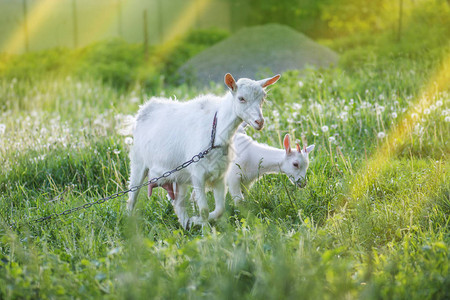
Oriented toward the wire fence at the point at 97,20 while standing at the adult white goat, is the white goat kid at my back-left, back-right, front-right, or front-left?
front-right

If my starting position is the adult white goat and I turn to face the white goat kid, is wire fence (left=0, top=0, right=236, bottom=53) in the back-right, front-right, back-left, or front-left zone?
front-left

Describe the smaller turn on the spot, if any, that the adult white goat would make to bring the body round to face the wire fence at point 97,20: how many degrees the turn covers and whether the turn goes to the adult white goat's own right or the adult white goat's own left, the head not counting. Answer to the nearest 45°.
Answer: approximately 135° to the adult white goat's own left

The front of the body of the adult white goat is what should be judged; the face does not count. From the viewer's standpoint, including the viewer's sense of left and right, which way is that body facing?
facing the viewer and to the right of the viewer

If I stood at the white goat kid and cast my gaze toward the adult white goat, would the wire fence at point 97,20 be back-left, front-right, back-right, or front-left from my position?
back-right
